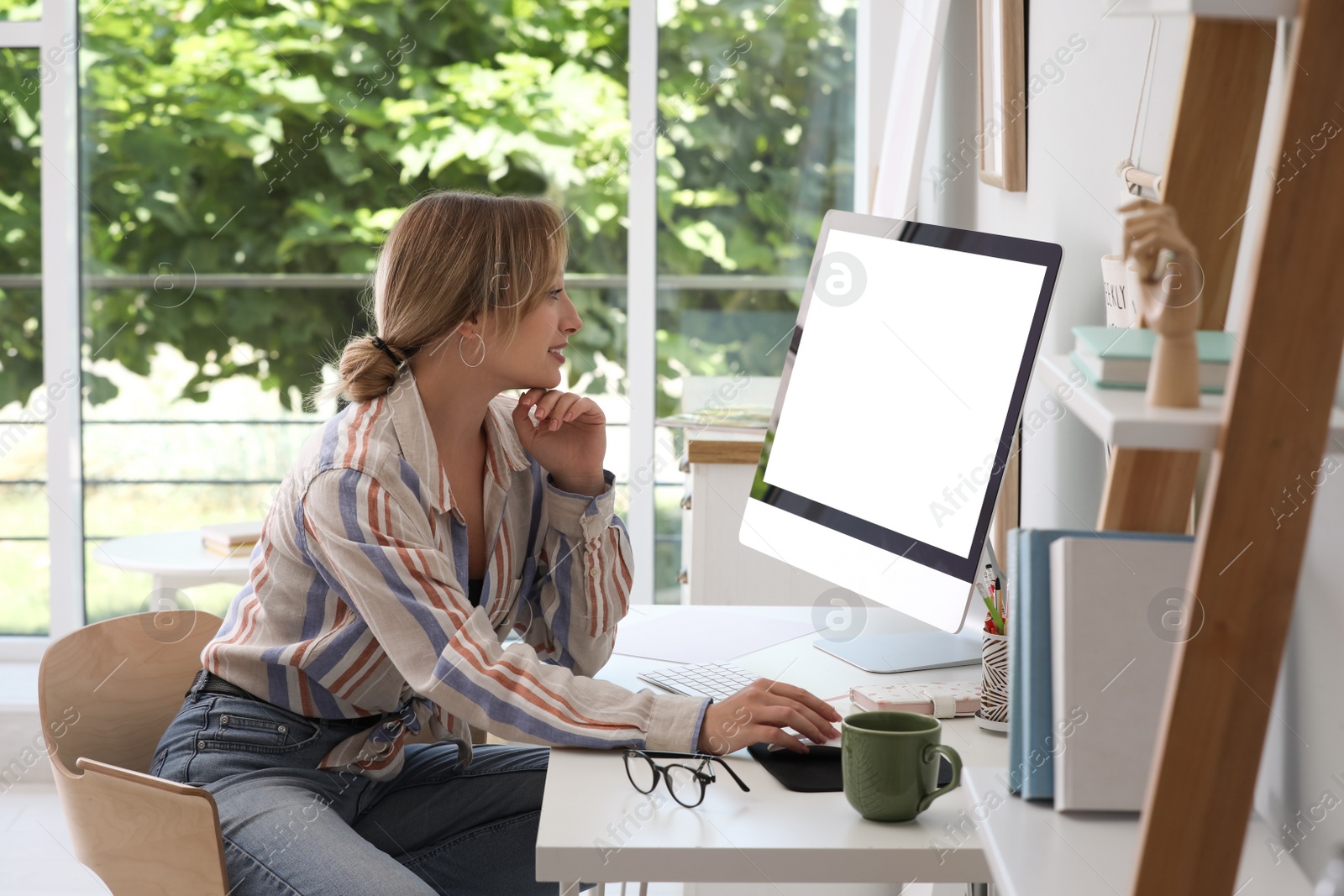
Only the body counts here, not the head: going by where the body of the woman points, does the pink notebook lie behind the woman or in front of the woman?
in front

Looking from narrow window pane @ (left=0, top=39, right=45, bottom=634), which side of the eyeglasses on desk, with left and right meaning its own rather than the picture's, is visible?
right

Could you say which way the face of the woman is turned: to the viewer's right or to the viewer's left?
to the viewer's right

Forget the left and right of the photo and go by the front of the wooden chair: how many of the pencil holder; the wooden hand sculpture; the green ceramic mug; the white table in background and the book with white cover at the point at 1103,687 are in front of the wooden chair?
4

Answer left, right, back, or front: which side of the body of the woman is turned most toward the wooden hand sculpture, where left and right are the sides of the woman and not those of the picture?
front

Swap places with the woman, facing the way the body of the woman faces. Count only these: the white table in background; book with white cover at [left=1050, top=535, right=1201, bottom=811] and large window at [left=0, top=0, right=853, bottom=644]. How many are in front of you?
1

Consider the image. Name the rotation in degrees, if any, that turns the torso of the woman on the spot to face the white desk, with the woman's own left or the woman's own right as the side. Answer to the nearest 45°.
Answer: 0° — they already face it

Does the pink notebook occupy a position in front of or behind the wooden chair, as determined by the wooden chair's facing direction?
in front

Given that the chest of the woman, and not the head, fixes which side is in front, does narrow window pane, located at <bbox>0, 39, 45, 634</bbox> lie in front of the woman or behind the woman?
behind

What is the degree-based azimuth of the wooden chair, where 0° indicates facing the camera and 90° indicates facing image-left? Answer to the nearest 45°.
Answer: approximately 315°

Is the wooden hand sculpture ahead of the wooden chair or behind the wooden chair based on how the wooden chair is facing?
ahead

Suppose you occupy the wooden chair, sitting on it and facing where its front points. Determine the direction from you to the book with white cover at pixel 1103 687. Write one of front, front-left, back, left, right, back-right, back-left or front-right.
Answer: front

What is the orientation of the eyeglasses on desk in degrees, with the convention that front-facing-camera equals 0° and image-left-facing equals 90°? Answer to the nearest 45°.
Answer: approximately 45°

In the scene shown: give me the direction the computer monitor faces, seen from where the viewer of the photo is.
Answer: facing the viewer and to the left of the viewer
